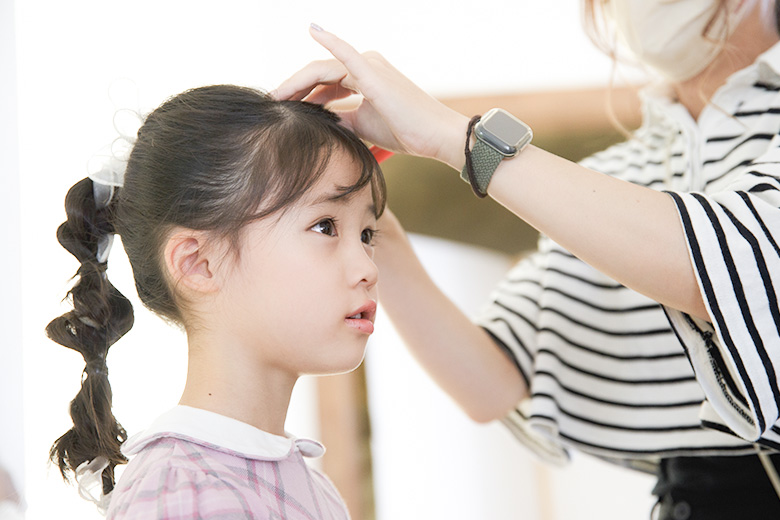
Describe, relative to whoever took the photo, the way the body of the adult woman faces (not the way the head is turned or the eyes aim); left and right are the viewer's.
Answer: facing the viewer and to the left of the viewer

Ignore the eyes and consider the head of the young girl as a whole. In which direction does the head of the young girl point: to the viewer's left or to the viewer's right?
to the viewer's right
